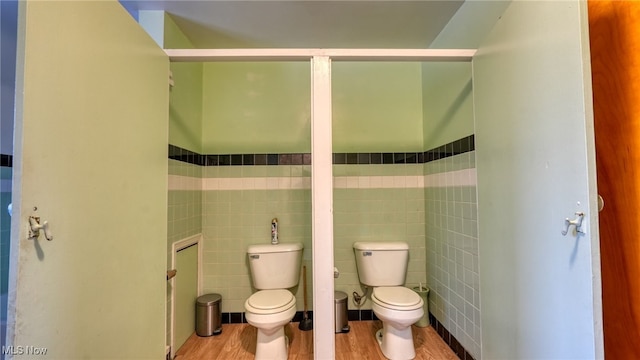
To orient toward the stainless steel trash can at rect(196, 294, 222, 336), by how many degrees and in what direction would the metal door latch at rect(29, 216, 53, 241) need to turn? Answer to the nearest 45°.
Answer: approximately 90° to its left

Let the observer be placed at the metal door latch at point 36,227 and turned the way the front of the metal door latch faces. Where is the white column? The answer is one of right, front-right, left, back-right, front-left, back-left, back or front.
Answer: front-left

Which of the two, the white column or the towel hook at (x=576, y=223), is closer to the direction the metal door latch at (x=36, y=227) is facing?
the towel hook

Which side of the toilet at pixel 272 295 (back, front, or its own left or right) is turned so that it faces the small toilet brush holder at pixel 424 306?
left

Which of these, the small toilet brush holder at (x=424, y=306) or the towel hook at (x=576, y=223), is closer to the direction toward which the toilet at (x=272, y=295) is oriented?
the towel hook

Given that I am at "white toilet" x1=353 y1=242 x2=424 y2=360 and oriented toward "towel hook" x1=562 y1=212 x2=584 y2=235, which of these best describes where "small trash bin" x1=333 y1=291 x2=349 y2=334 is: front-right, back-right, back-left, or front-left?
back-right

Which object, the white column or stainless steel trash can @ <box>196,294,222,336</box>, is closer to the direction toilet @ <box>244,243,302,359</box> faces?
the white column

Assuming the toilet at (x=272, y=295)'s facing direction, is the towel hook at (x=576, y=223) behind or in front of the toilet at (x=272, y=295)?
in front

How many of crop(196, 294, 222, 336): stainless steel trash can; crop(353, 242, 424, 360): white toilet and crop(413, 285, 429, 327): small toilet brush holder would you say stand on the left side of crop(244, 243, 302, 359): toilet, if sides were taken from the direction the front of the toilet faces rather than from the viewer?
2

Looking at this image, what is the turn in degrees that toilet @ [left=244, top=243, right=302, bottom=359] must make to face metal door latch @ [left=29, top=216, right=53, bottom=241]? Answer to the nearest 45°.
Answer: approximately 45° to its right

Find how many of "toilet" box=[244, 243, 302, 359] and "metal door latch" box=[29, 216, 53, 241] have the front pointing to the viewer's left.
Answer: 0

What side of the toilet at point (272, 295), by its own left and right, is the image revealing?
front

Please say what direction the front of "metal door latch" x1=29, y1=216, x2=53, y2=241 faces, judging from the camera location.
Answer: facing the viewer and to the right of the viewer

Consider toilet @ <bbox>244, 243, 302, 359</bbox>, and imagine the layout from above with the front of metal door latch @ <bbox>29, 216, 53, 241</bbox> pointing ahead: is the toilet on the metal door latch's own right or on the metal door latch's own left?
on the metal door latch's own left

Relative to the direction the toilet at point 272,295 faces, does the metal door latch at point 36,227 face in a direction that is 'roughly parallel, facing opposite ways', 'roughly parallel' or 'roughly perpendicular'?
roughly perpendicular

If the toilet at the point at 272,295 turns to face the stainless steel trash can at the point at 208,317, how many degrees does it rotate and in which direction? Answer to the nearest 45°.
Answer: approximately 135° to its right
